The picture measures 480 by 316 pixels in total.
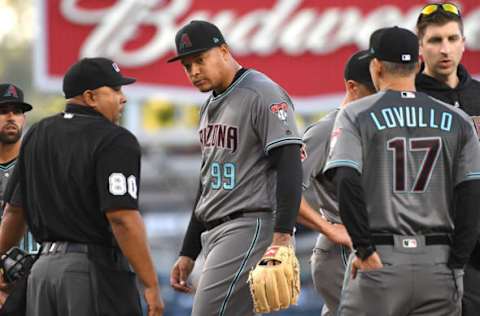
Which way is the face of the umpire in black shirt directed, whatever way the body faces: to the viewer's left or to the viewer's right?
to the viewer's right

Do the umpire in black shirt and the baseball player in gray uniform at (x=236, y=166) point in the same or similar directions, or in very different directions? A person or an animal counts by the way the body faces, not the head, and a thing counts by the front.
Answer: very different directions

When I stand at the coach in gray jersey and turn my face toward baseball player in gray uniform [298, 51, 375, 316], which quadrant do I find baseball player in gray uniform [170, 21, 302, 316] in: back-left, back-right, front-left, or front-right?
front-left

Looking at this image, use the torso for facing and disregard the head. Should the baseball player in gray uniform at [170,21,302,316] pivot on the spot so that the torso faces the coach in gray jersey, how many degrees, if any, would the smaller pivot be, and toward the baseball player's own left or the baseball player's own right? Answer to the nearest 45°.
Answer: approximately 90° to the baseball player's own left

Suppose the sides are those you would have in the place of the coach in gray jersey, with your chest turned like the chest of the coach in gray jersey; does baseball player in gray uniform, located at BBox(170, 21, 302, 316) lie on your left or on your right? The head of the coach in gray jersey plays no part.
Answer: on your left

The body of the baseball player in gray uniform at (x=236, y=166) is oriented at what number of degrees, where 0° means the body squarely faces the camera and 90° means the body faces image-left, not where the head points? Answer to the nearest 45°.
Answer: approximately 45°

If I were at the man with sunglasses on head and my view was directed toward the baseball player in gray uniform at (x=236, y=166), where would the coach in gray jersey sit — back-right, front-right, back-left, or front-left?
front-left

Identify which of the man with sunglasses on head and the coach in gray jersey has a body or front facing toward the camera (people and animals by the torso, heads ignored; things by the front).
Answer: the man with sunglasses on head

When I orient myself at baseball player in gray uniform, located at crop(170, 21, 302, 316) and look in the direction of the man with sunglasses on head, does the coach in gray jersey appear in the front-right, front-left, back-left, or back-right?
front-right

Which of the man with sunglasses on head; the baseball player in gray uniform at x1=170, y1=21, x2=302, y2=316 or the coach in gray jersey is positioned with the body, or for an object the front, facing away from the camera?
the coach in gray jersey

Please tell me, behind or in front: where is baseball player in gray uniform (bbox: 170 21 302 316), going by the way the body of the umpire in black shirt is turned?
in front

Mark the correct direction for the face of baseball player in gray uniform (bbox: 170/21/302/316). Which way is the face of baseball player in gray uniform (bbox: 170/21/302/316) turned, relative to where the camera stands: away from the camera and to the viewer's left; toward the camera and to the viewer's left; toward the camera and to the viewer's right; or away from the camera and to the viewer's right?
toward the camera and to the viewer's left

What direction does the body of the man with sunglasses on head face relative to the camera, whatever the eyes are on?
toward the camera

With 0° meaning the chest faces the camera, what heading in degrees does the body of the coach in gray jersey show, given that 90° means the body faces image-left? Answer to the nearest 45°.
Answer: approximately 180°
